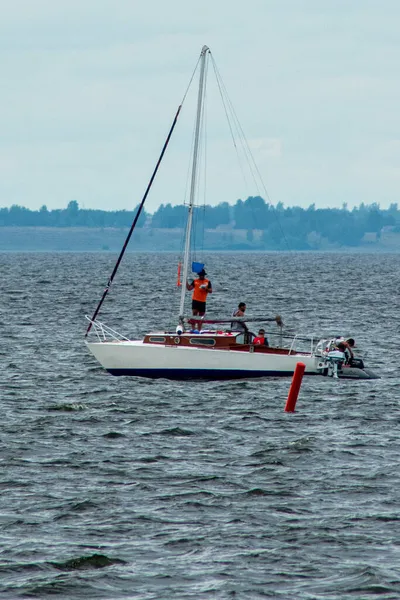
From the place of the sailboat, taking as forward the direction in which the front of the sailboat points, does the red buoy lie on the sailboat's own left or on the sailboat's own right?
on the sailboat's own left

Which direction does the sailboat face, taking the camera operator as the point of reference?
facing to the left of the viewer

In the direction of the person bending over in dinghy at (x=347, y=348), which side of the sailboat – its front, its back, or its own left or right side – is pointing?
back
